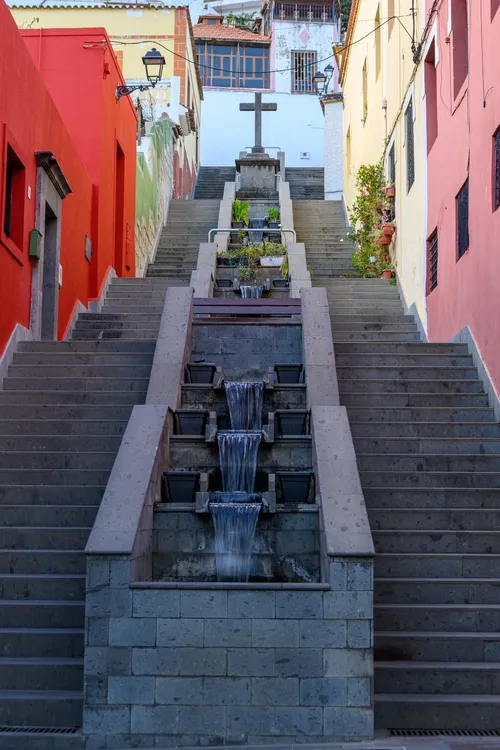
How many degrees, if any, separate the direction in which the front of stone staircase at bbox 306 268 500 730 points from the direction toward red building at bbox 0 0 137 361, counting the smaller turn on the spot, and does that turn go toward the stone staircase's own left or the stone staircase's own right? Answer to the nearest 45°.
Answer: approximately 135° to the stone staircase's own right

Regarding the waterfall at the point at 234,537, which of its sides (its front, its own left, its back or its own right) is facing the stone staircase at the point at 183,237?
back

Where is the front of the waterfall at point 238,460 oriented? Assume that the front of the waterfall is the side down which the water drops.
toward the camera

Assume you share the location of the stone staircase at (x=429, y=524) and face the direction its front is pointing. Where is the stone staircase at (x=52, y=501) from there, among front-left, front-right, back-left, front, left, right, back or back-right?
right

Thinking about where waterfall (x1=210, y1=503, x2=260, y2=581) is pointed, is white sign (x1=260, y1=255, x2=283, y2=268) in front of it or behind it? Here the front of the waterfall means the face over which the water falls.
behind

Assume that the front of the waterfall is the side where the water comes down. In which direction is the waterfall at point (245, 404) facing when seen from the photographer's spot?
facing the viewer

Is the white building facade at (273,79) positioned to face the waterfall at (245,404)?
yes

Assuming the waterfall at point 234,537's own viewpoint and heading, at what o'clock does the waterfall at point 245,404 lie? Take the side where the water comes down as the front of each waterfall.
the waterfall at point 245,404 is roughly at 6 o'clock from the waterfall at point 234,537.

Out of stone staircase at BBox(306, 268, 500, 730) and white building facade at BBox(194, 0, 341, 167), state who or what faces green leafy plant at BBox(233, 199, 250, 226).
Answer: the white building facade

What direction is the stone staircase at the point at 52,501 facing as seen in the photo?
toward the camera

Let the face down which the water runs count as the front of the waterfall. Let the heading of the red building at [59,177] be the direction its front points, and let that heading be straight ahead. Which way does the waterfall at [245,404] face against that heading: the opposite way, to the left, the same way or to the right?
to the right

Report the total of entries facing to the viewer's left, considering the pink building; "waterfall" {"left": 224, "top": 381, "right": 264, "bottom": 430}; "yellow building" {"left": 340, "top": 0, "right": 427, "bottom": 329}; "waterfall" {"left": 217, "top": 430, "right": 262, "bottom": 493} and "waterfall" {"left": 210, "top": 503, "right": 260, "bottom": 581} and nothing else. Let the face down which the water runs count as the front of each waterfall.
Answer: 2

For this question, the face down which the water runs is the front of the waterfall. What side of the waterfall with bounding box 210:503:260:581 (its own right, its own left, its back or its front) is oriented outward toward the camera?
front

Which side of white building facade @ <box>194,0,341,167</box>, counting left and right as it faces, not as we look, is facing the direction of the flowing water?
front

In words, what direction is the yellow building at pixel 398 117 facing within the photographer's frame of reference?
facing to the left of the viewer

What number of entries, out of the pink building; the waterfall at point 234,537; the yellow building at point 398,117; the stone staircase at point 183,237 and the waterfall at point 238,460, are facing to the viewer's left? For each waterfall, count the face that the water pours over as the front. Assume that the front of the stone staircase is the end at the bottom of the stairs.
2

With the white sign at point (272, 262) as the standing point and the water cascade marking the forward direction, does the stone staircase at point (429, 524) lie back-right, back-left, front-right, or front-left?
front-left
